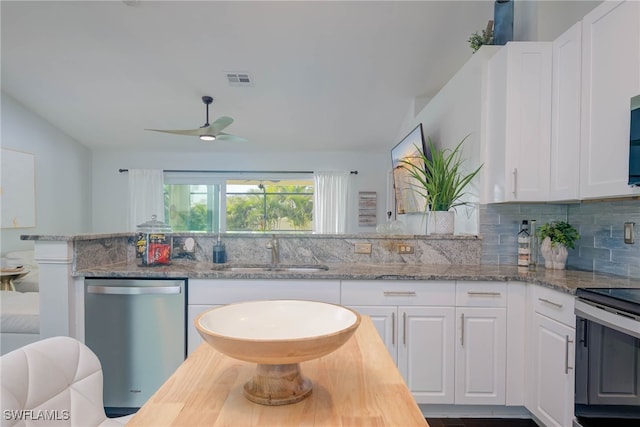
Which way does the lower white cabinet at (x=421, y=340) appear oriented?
toward the camera

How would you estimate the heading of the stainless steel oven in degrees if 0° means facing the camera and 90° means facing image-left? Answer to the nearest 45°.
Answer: approximately 45°

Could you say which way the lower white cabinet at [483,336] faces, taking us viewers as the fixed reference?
facing the viewer

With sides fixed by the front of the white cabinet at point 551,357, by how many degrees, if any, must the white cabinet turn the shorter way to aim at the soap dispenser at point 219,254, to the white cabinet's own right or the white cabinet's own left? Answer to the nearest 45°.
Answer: approximately 45° to the white cabinet's own right

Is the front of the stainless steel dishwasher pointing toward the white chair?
yes

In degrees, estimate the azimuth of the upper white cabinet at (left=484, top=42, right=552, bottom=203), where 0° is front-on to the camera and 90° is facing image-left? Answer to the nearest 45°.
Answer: approximately 0°

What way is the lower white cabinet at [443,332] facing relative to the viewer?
toward the camera

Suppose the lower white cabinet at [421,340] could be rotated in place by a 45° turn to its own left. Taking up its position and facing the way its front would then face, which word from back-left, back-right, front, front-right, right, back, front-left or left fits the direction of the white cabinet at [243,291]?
back-right

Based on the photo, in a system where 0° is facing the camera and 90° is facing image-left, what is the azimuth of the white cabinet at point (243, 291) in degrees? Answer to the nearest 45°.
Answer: approximately 0°

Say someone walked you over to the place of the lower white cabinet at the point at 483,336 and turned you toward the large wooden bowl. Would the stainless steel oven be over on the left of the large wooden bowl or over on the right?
left

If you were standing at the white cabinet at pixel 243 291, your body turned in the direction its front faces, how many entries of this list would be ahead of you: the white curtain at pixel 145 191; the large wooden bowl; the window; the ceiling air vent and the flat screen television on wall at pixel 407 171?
1

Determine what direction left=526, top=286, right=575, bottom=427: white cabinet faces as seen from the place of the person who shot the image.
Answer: facing the viewer and to the left of the viewer

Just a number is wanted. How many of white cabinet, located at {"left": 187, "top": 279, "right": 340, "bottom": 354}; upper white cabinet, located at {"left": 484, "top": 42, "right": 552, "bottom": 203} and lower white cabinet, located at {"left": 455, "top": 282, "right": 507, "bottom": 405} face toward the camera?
3
